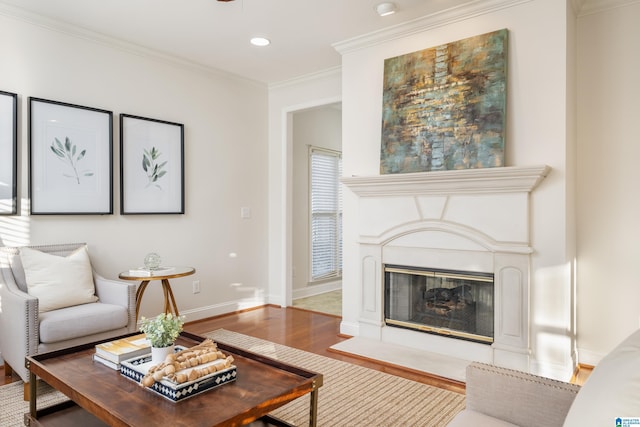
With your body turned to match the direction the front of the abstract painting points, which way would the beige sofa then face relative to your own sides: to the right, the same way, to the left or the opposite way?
to the right

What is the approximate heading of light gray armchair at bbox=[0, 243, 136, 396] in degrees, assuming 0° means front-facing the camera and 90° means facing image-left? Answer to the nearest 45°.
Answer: approximately 315°

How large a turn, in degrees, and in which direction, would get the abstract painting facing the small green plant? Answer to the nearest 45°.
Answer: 0° — it already faces it

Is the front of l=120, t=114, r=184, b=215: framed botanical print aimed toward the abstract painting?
yes

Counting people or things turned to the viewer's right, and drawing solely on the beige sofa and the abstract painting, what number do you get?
0

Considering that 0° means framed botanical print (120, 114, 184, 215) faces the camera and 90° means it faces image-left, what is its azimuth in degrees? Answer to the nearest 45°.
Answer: approximately 315°

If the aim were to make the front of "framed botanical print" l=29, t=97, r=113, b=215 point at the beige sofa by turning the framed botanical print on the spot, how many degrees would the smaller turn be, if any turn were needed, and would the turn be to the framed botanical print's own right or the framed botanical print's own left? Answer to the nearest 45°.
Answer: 0° — it already faces it

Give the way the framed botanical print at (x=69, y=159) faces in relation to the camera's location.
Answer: facing the viewer and to the right of the viewer

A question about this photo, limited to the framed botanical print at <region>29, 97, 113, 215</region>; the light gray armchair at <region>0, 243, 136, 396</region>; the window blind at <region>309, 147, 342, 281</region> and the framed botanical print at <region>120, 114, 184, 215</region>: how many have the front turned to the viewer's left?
0

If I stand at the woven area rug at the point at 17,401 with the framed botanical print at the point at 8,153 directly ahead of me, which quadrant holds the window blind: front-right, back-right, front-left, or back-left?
front-right

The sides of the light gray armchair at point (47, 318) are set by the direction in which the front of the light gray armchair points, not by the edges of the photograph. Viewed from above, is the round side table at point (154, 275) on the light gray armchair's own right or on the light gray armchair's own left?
on the light gray armchair's own left

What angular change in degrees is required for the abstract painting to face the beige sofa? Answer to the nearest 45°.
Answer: approximately 45° to its left

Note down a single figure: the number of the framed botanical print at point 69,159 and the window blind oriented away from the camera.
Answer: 0

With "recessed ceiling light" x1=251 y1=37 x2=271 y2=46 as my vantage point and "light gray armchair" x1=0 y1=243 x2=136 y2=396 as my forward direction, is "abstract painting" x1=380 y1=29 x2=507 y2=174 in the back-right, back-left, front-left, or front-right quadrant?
back-left
